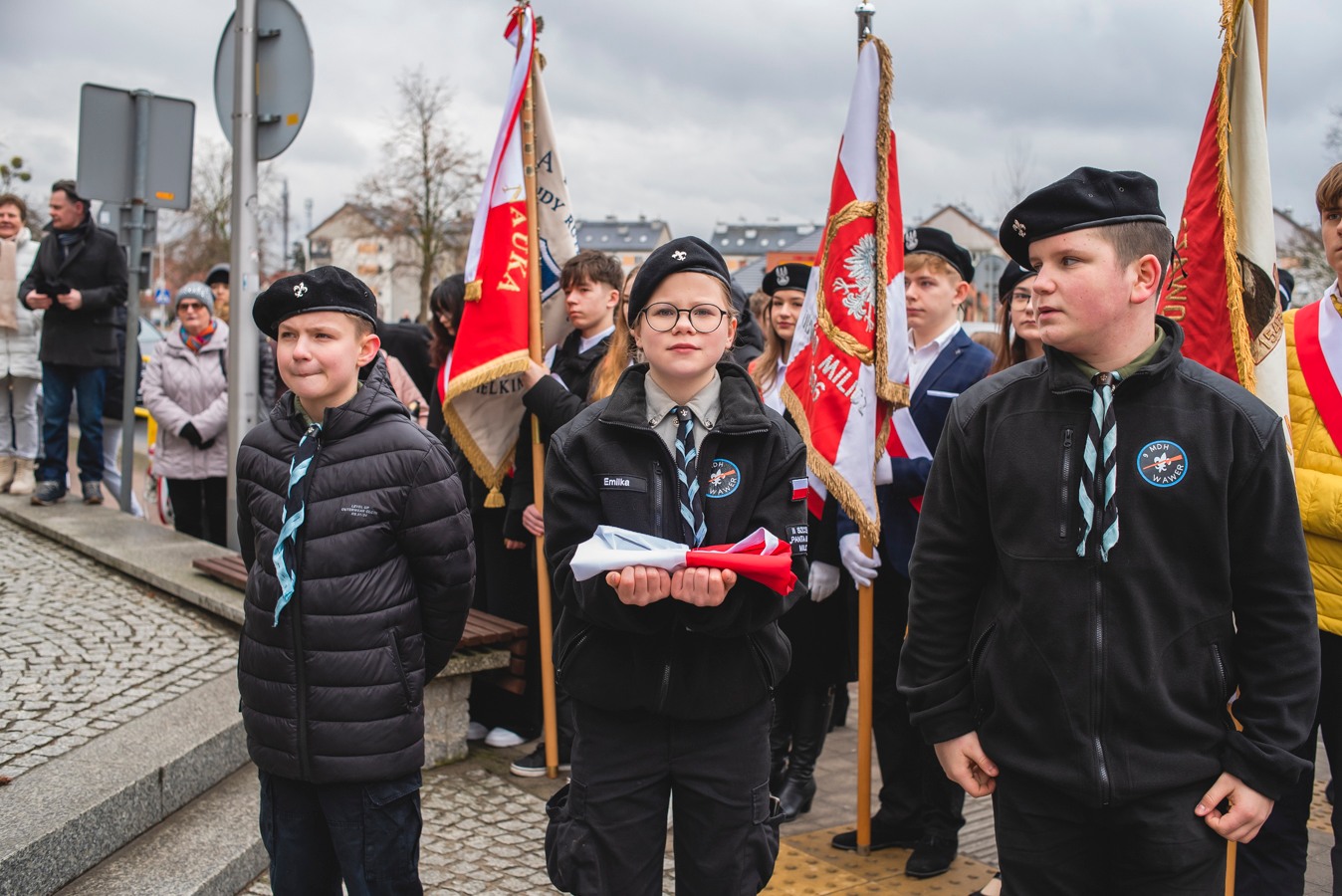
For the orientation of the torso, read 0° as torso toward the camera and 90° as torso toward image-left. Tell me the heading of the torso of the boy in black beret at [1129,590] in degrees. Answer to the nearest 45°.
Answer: approximately 0°

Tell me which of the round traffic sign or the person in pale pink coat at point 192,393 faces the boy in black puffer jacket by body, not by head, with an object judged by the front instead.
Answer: the person in pale pink coat

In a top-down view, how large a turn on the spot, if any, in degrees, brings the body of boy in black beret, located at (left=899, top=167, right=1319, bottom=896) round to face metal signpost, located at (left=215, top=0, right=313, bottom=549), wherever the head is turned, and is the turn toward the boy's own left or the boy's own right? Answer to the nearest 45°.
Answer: approximately 135° to the boy's own right

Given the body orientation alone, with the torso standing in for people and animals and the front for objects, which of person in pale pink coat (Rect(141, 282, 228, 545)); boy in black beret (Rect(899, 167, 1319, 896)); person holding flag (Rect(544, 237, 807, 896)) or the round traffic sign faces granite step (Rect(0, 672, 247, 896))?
the person in pale pink coat

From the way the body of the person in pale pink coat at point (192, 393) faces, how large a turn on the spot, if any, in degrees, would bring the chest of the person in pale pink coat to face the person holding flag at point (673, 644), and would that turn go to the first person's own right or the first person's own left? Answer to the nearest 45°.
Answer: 0° — they already face them

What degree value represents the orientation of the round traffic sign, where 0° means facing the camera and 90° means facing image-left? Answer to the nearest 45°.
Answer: approximately 225°

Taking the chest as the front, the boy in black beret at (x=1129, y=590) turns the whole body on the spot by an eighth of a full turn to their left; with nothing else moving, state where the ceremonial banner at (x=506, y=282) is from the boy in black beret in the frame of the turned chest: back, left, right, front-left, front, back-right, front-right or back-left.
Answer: back

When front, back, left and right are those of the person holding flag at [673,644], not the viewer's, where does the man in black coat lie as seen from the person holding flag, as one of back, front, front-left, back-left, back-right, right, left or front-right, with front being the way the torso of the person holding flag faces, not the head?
back-right

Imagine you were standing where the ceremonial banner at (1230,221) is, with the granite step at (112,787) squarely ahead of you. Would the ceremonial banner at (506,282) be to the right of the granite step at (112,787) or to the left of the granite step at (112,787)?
right

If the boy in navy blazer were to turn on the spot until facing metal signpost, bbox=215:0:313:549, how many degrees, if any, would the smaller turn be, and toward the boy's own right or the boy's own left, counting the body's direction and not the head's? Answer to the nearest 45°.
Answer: approximately 90° to the boy's own right

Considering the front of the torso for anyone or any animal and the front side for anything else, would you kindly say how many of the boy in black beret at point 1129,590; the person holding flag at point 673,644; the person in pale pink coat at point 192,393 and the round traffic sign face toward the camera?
3
